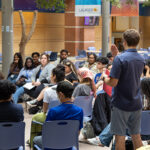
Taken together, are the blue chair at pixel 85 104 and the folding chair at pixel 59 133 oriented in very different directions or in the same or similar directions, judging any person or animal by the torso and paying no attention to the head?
same or similar directions

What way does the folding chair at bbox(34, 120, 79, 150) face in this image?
away from the camera

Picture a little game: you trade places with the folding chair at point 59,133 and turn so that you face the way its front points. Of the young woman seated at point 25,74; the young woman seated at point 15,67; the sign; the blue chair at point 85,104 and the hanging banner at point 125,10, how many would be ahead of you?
5

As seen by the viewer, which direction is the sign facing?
toward the camera

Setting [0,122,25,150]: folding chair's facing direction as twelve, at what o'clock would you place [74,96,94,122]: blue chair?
The blue chair is roughly at 1 o'clock from the folding chair.

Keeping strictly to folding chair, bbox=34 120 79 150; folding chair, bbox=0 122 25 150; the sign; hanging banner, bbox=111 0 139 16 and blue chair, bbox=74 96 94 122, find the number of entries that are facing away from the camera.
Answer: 3

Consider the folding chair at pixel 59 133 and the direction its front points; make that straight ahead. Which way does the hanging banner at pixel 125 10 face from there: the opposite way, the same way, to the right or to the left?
the opposite way

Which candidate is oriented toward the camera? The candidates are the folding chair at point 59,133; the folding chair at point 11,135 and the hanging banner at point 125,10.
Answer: the hanging banner

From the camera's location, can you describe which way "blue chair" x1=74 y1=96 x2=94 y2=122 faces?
facing away from the viewer

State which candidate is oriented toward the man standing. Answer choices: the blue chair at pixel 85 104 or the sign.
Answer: the sign

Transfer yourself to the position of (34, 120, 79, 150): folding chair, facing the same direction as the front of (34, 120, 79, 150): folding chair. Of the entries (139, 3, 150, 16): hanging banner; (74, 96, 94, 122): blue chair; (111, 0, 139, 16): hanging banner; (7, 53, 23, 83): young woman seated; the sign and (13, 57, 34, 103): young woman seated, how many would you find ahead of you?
6

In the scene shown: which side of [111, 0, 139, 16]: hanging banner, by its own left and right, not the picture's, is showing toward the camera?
front

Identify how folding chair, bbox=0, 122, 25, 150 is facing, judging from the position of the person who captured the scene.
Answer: facing away from the viewer

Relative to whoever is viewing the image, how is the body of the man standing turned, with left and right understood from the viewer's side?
facing away from the viewer and to the left of the viewer

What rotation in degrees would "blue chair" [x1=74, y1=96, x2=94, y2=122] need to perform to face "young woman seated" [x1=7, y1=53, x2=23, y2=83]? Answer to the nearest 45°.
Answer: approximately 45° to its left

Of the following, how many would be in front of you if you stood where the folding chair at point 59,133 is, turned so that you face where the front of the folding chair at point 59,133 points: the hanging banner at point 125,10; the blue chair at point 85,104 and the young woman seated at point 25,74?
3

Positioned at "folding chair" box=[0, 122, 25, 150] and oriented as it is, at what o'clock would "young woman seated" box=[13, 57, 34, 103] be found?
The young woman seated is roughly at 12 o'clock from the folding chair.

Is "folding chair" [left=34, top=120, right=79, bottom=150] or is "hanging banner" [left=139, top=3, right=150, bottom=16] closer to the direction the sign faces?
the folding chair
